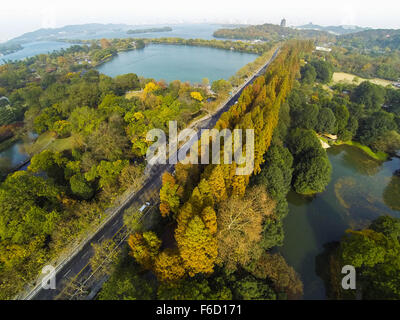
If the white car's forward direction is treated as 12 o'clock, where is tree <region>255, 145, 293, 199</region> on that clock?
The tree is roughly at 2 o'clock from the white car.

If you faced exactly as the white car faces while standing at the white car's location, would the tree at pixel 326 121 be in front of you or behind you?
in front

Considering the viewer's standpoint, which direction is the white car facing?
facing away from the viewer and to the right of the viewer

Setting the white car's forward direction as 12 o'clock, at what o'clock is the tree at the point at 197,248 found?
The tree is roughly at 4 o'clock from the white car.

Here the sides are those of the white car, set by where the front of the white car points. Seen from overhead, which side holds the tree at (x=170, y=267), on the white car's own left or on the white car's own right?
on the white car's own right

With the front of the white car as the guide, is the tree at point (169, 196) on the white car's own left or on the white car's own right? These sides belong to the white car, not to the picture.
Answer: on the white car's own right

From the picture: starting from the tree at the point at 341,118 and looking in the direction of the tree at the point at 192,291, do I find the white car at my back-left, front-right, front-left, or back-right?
front-right

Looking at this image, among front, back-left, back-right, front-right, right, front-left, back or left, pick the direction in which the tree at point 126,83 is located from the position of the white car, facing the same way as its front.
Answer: front-left

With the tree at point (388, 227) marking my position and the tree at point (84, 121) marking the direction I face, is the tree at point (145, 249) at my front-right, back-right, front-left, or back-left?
front-left

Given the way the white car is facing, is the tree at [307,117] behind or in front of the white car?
in front

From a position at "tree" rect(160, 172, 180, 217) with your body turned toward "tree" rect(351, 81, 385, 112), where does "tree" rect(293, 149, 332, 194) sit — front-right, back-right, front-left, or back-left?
front-right

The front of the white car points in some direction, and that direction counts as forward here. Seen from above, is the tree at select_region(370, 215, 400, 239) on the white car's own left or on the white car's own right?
on the white car's own right
